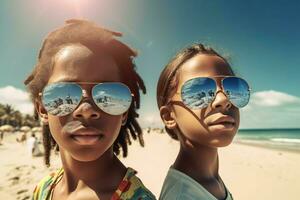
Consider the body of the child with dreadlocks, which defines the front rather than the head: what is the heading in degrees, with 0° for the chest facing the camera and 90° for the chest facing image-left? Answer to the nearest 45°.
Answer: approximately 0°
